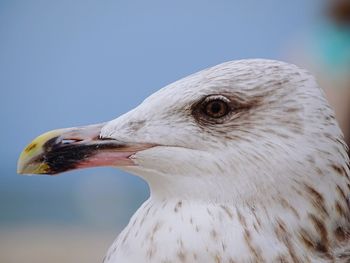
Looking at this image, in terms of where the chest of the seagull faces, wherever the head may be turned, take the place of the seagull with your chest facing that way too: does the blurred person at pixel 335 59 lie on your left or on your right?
on your right

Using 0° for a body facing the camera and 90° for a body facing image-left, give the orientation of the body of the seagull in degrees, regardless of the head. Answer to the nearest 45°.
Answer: approximately 90°
